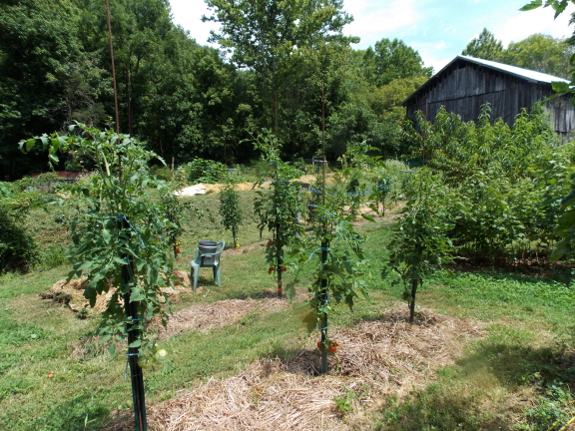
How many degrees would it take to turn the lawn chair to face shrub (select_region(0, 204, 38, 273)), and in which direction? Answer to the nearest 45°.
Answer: approximately 90° to its right

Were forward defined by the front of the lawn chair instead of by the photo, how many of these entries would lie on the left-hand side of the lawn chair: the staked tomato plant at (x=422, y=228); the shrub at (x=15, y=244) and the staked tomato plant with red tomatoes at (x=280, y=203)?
2

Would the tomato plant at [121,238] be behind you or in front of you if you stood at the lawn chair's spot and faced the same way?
in front

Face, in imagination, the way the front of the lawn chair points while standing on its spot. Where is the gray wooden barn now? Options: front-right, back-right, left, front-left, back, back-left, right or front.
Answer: back

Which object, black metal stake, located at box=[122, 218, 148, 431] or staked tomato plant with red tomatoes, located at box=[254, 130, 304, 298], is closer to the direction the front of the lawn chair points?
the black metal stake

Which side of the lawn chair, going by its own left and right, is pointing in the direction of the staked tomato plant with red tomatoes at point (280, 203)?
left

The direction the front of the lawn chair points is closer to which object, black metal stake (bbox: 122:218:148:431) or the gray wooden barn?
the black metal stake

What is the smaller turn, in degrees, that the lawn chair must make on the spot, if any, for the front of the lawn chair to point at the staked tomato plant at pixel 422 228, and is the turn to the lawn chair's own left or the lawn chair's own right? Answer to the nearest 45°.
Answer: approximately 90° to the lawn chair's own left

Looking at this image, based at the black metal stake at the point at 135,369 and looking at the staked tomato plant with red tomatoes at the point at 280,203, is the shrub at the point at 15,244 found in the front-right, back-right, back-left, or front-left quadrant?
front-left

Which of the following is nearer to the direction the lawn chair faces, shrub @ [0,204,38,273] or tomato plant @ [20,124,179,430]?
the tomato plant

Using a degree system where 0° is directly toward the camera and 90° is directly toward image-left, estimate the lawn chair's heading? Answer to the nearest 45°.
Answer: approximately 45°

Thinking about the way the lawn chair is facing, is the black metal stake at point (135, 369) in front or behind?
in front
